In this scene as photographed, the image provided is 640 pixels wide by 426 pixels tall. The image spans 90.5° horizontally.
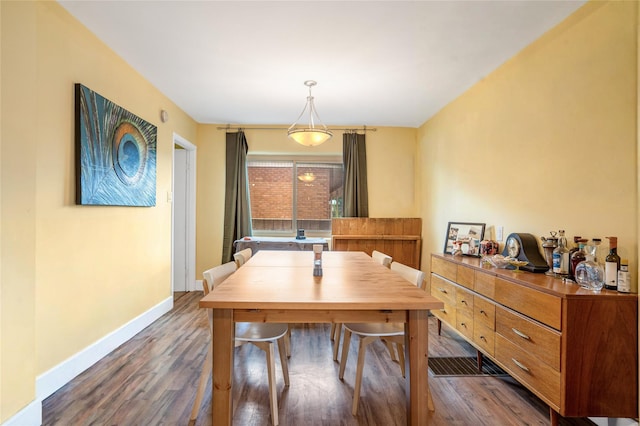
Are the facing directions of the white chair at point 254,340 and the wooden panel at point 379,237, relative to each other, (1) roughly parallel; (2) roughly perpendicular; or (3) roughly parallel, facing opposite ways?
roughly perpendicular

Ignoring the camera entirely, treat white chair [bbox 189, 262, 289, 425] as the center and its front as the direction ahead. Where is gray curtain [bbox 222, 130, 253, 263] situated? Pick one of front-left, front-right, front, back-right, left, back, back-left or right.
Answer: left

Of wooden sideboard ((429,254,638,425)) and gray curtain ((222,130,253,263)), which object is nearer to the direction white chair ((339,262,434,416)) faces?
the gray curtain

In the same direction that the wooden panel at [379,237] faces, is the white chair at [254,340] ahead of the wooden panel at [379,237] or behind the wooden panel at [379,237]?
ahead

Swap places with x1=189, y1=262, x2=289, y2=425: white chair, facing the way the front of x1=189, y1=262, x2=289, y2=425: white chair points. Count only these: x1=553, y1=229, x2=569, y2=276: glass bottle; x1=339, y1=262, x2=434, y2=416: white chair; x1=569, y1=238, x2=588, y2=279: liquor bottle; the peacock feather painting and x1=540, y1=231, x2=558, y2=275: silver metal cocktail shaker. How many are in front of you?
4

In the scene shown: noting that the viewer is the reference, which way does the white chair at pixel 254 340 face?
facing to the right of the viewer

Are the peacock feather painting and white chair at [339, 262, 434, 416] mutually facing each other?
yes

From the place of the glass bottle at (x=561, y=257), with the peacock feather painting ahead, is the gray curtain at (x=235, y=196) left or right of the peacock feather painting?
right

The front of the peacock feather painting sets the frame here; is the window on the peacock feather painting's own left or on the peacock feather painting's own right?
on the peacock feather painting's own left

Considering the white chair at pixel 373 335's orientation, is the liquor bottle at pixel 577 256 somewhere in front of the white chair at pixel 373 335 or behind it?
behind

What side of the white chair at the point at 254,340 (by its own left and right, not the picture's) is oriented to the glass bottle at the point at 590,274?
front

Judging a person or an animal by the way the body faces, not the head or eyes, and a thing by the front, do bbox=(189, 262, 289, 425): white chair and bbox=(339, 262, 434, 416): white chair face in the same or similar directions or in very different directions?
very different directions

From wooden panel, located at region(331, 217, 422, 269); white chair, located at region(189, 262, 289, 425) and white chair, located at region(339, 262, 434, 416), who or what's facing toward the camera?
the wooden panel

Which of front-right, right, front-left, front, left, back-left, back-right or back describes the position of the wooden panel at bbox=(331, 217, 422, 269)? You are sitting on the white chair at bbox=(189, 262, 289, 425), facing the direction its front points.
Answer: front-left

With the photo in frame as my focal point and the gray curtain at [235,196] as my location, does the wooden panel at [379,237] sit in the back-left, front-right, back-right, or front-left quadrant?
front-left

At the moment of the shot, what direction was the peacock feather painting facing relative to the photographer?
facing the viewer and to the right of the viewer

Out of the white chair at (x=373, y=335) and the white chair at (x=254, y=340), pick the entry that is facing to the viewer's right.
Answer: the white chair at (x=254, y=340)

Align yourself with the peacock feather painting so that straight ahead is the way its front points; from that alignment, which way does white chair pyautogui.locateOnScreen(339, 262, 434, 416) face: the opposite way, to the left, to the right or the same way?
the opposite way

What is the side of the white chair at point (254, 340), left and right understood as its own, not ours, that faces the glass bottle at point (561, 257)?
front

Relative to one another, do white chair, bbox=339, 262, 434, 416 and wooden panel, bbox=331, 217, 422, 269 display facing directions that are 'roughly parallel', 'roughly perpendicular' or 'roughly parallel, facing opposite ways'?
roughly perpendicular

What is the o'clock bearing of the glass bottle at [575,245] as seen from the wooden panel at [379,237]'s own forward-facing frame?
The glass bottle is roughly at 11 o'clock from the wooden panel.

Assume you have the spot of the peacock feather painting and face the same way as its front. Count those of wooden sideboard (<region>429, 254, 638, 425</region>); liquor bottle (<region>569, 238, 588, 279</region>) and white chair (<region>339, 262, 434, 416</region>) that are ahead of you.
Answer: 3

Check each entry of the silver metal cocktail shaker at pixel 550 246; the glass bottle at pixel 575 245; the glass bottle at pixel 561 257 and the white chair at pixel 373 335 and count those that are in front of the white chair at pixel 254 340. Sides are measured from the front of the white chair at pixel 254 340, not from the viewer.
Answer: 4
